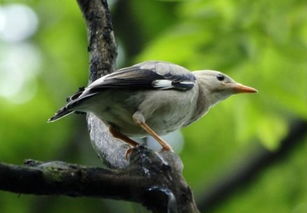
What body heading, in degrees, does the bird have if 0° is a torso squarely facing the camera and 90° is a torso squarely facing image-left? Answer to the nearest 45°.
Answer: approximately 270°
